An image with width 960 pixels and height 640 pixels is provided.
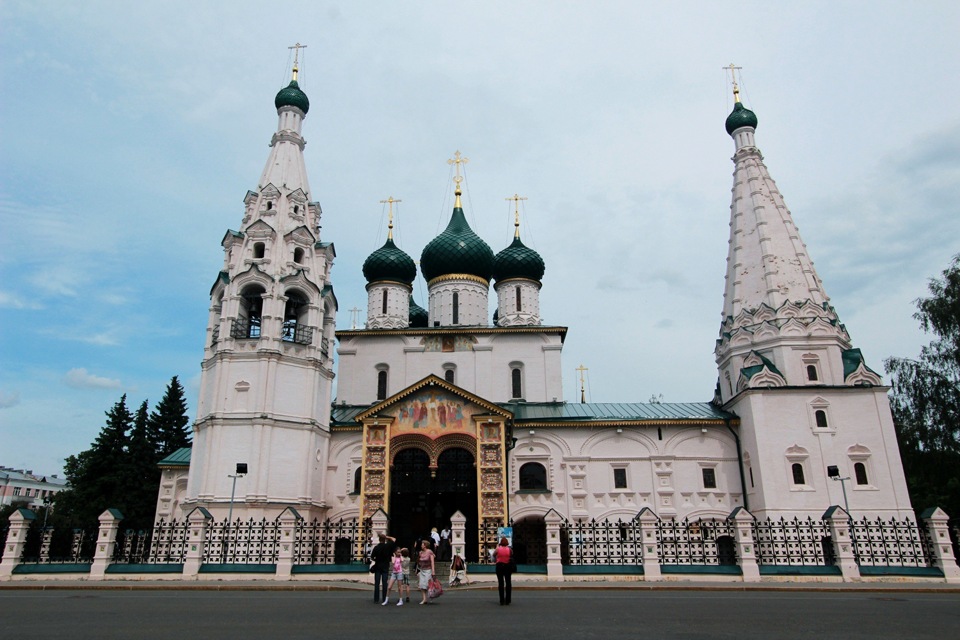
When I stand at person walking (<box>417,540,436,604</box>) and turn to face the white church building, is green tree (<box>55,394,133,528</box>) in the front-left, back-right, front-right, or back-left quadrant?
front-left

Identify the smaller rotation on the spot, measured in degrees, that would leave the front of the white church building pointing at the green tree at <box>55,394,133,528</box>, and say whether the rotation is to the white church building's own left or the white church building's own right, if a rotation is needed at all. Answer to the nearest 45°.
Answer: approximately 90° to the white church building's own right

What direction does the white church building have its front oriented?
toward the camera

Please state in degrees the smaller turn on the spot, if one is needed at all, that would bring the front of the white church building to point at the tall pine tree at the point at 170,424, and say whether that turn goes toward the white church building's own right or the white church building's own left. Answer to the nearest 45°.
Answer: approximately 135° to the white church building's own right

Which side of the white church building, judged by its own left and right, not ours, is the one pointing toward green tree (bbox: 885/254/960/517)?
left

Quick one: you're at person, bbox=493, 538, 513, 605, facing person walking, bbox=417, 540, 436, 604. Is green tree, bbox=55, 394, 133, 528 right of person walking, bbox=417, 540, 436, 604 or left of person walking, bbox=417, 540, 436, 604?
right

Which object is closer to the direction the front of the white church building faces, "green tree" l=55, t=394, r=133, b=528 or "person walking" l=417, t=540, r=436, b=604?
the person walking

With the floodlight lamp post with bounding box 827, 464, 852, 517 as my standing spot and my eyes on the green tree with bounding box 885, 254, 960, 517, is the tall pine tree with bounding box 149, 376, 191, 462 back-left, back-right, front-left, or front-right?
back-left

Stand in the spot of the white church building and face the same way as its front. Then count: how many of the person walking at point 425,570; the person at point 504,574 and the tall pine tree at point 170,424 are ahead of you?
2

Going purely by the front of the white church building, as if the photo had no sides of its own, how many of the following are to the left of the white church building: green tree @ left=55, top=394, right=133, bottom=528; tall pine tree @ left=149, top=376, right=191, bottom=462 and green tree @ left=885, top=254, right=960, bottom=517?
1

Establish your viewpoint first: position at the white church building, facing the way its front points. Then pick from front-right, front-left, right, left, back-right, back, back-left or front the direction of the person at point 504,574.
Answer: front

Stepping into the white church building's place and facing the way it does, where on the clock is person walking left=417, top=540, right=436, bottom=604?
The person walking is roughly at 12 o'clock from the white church building.
